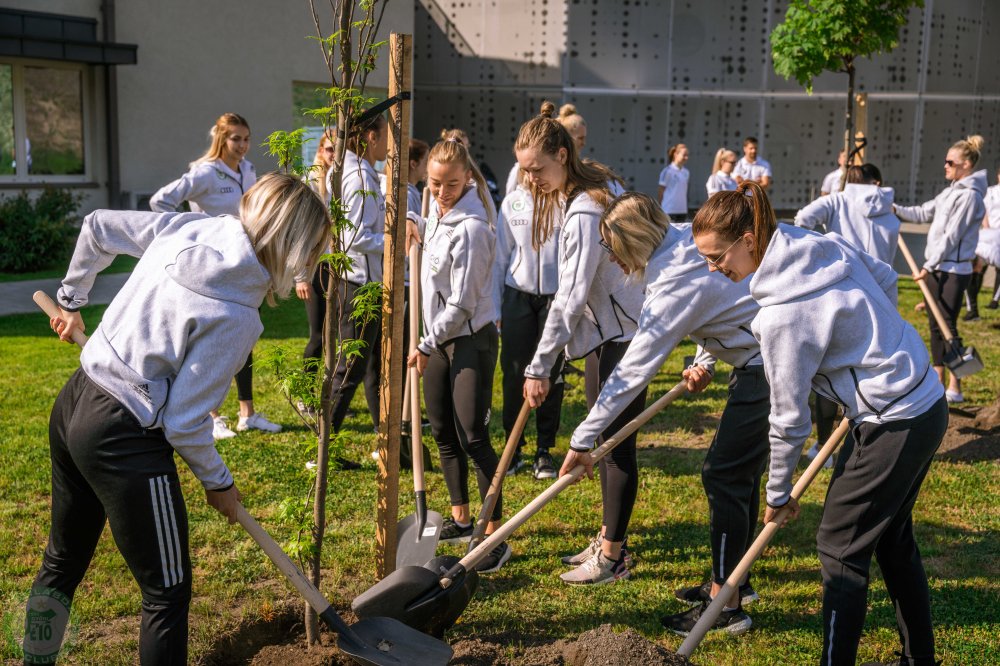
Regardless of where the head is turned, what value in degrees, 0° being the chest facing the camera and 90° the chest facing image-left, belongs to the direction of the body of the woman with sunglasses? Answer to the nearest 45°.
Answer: approximately 90°

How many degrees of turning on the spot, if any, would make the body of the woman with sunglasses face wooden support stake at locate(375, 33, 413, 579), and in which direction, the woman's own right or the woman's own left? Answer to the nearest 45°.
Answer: approximately 90° to the woman's own left

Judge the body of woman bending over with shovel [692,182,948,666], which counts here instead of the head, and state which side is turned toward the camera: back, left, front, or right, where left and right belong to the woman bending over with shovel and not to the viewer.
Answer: left

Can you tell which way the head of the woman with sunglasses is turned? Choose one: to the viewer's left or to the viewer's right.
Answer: to the viewer's left

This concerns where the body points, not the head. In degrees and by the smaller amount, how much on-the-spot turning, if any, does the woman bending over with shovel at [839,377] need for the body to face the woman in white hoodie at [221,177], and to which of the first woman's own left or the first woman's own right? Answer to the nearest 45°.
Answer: approximately 45° to the first woman's own right

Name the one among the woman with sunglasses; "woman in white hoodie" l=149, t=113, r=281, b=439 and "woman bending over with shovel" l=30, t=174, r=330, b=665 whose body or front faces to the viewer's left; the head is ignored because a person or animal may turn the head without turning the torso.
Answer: the woman with sunglasses

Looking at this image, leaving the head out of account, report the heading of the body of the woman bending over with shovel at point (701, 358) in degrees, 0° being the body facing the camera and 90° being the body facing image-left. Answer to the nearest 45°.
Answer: approximately 90°
